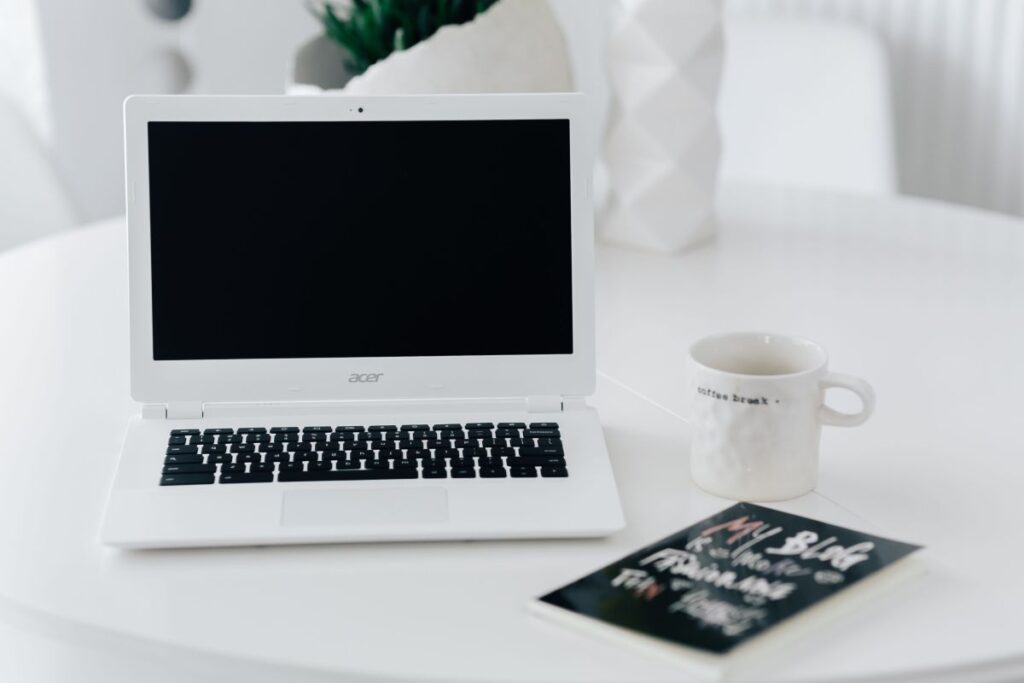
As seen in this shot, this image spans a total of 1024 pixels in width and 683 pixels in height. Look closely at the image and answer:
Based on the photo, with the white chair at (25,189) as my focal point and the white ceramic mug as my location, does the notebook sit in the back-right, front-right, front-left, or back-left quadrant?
back-left

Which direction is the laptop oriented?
toward the camera

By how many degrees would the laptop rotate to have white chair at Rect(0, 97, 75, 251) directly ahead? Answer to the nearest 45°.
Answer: approximately 135° to its right

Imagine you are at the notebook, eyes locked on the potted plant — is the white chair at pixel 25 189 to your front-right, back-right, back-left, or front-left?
front-left

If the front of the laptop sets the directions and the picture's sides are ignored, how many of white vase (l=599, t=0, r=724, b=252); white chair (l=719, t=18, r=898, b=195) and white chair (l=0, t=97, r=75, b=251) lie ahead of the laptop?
0

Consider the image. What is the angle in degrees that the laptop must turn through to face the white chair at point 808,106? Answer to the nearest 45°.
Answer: approximately 135° to its left

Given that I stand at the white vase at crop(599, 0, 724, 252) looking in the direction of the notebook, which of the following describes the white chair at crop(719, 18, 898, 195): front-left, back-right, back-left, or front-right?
back-left

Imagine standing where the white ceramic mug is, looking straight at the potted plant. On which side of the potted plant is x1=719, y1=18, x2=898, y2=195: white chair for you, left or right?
right

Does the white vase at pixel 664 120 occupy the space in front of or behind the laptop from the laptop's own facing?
behind
